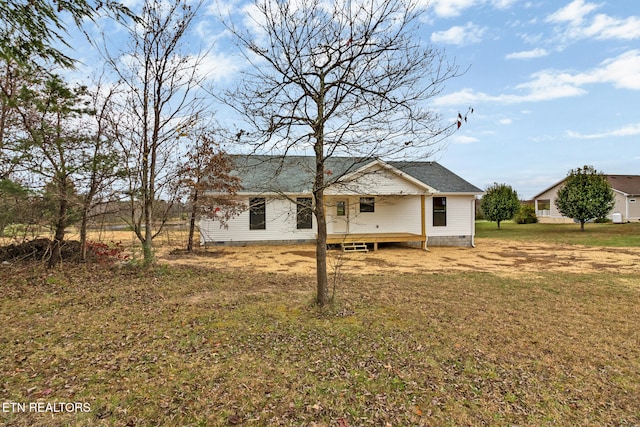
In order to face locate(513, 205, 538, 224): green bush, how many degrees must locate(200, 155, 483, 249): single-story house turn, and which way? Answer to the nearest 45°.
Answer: approximately 135° to its left

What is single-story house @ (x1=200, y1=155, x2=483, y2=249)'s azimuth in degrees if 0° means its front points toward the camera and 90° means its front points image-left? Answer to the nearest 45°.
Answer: approximately 0°

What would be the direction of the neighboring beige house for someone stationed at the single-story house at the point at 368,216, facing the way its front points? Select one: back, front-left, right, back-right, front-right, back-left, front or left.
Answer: back-left

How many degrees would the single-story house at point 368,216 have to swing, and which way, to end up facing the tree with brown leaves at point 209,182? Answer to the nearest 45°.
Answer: approximately 45° to its right
